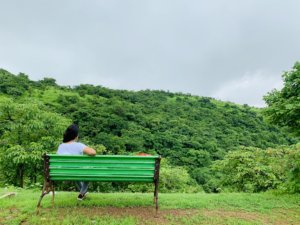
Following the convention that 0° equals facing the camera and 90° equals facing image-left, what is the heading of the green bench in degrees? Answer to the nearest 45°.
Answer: approximately 180°

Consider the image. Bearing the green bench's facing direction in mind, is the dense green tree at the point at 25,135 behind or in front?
in front

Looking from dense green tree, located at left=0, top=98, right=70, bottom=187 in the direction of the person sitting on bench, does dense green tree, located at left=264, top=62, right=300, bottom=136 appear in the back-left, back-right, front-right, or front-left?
front-left
